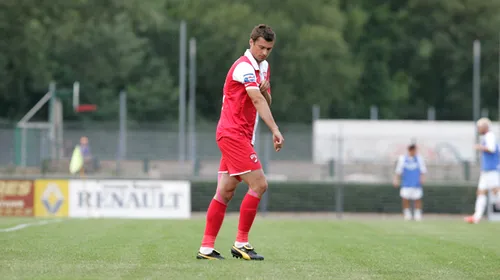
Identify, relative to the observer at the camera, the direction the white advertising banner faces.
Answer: facing the viewer

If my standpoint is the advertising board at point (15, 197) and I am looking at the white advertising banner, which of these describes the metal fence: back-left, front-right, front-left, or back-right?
front-left

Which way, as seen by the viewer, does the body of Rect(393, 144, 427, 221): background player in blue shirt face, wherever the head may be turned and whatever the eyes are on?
toward the camera

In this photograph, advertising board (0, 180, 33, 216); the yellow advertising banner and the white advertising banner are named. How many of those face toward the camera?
3

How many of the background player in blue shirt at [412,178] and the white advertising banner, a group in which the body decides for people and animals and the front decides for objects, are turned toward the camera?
2

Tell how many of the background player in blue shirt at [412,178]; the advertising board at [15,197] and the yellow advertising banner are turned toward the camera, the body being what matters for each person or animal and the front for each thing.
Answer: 3

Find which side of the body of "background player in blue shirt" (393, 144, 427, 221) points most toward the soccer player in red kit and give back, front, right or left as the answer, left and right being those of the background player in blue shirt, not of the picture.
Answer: front

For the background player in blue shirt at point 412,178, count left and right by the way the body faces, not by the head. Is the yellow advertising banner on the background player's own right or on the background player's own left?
on the background player's own right

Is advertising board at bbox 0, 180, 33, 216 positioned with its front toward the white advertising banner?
no

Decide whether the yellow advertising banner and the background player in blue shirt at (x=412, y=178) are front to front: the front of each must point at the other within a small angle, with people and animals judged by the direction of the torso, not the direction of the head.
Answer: no

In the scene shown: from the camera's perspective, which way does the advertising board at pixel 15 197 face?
toward the camera

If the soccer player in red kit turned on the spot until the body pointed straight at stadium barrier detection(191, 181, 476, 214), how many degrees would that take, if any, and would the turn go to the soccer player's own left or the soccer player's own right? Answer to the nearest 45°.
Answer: approximately 135° to the soccer player's own left

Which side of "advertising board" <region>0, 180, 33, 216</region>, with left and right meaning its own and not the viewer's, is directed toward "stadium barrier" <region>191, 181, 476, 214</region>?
left

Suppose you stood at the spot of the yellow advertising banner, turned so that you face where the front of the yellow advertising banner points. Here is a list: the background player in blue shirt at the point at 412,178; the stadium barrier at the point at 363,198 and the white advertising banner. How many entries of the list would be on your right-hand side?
0

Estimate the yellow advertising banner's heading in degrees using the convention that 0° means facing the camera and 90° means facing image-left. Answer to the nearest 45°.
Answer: approximately 0°

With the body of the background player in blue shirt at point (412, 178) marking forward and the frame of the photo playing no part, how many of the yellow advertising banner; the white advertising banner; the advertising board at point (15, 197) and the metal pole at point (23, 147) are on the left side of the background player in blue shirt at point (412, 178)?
0

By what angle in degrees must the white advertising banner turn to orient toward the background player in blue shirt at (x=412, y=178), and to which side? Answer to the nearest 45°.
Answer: approximately 90° to its left

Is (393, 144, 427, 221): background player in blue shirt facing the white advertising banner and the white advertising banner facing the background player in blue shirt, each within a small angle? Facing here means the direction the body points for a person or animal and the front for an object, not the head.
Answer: no

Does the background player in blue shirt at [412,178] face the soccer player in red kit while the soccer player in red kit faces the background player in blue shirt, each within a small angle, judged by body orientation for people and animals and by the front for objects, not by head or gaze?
no

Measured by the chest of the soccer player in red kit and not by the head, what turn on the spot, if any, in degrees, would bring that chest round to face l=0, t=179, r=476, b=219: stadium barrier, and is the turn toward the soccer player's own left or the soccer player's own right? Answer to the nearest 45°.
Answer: approximately 135° to the soccer player's own left
